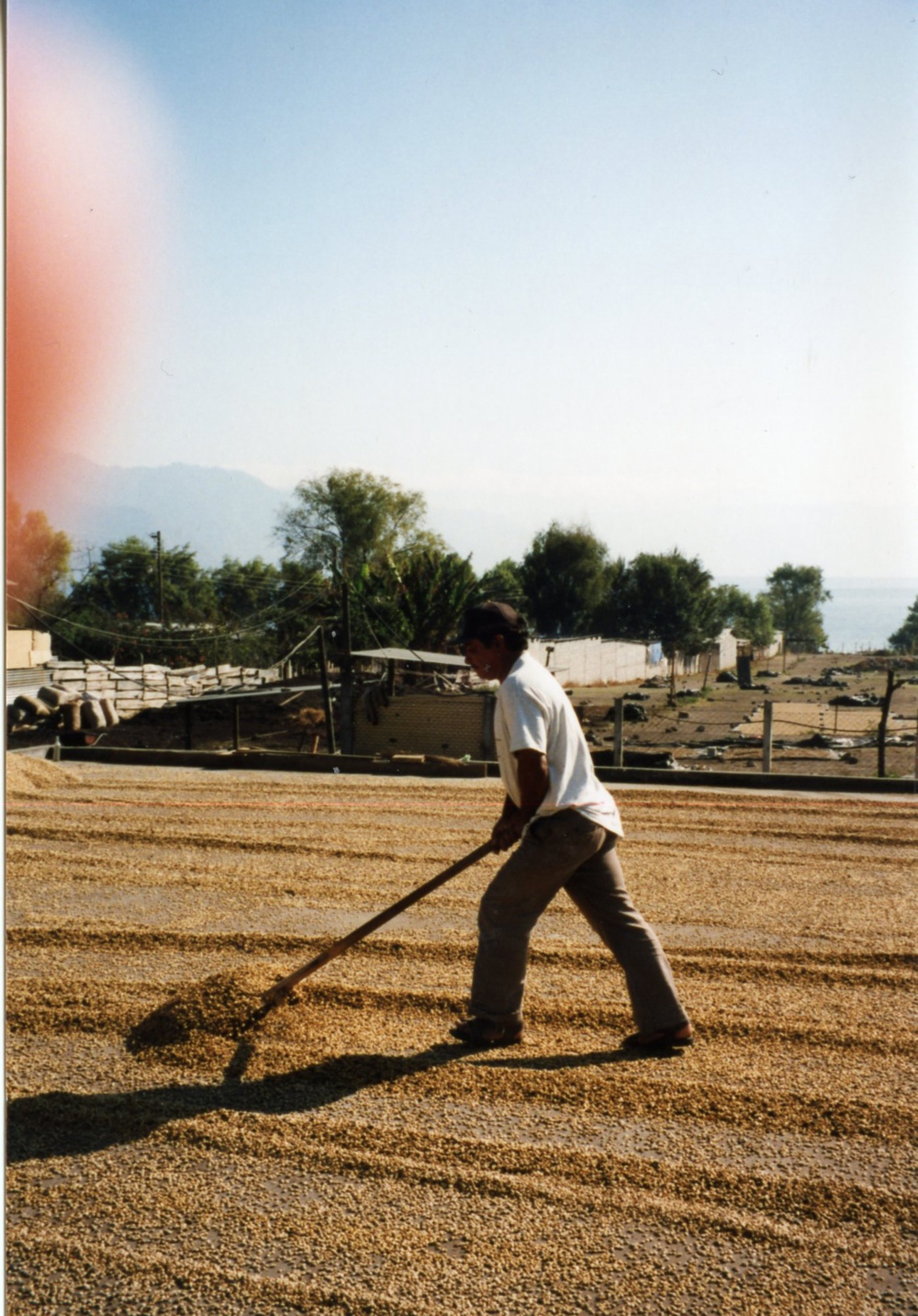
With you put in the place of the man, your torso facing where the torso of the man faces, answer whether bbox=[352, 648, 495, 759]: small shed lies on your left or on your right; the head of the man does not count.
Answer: on your right

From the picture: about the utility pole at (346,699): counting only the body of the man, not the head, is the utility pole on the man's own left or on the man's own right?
on the man's own right

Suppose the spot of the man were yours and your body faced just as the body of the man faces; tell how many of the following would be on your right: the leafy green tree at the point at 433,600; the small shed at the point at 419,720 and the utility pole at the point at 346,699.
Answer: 3

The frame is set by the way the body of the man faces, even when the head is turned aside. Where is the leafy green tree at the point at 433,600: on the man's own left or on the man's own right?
on the man's own right

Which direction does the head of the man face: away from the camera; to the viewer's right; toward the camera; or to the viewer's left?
to the viewer's left

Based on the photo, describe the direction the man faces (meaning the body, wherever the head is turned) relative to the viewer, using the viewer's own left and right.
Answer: facing to the left of the viewer

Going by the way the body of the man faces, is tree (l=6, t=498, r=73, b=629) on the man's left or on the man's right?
on the man's right
